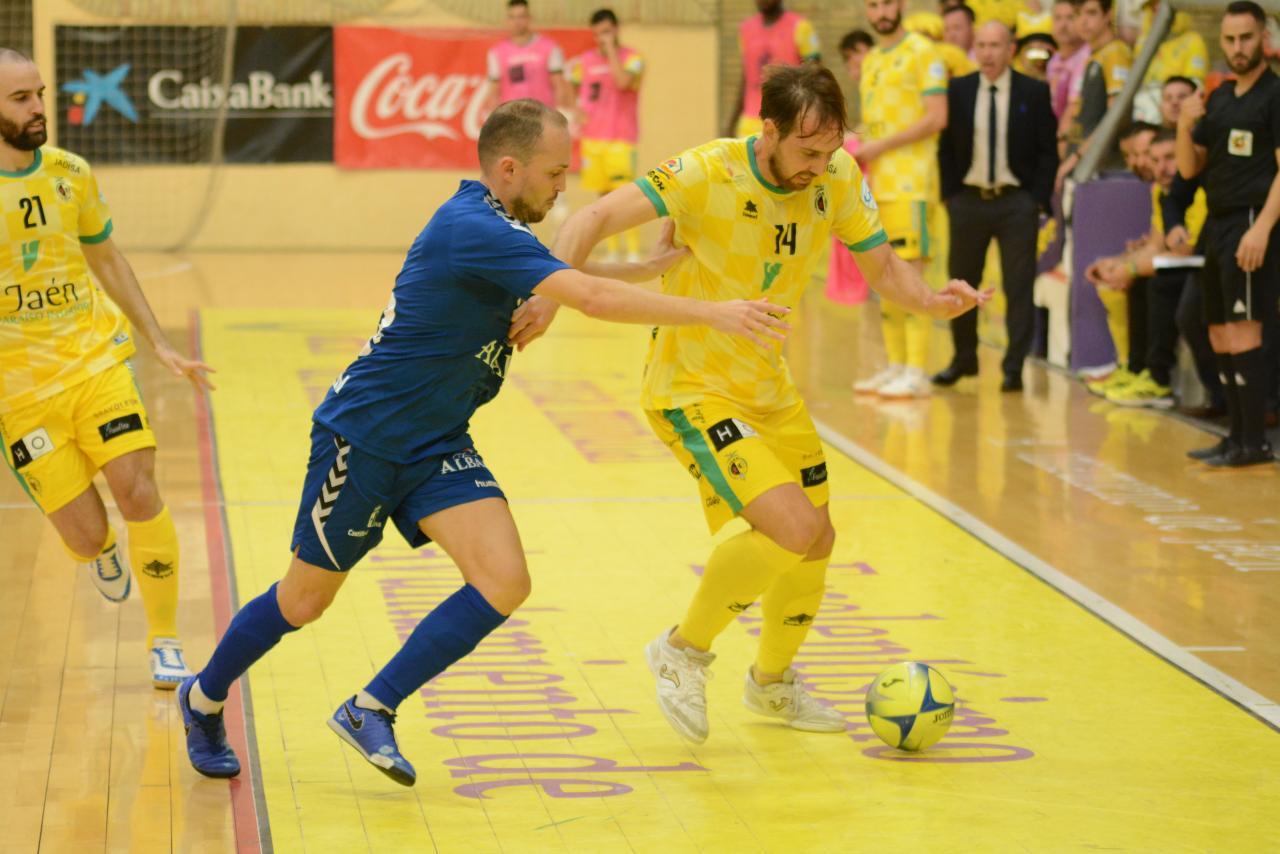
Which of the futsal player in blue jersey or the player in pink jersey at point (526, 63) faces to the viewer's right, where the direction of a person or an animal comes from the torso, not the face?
the futsal player in blue jersey

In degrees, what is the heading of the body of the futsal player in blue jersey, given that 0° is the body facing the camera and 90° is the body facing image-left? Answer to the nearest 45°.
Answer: approximately 270°

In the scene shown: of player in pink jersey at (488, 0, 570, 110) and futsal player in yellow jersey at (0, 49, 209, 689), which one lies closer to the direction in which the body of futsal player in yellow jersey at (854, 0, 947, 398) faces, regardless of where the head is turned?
the futsal player in yellow jersey

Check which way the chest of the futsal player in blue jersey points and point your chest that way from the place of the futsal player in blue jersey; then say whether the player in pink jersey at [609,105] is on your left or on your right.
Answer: on your left

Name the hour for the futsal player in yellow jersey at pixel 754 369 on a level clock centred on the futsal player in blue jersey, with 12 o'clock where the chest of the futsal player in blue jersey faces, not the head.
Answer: The futsal player in yellow jersey is roughly at 11 o'clock from the futsal player in blue jersey.

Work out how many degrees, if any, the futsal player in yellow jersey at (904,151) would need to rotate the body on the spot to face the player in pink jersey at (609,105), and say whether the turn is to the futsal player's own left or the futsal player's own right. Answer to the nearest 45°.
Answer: approximately 90° to the futsal player's own right

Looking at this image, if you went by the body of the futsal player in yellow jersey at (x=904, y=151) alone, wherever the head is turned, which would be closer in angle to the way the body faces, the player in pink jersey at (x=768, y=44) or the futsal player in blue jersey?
the futsal player in blue jersey

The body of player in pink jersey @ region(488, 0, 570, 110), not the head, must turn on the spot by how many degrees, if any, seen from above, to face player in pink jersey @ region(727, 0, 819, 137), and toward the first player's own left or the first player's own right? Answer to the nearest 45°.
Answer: approximately 45° to the first player's own left

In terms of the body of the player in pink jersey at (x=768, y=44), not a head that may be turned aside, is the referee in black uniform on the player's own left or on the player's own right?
on the player's own left

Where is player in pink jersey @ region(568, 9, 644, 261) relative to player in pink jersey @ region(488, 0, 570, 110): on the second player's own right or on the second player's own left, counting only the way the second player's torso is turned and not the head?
on the second player's own left
